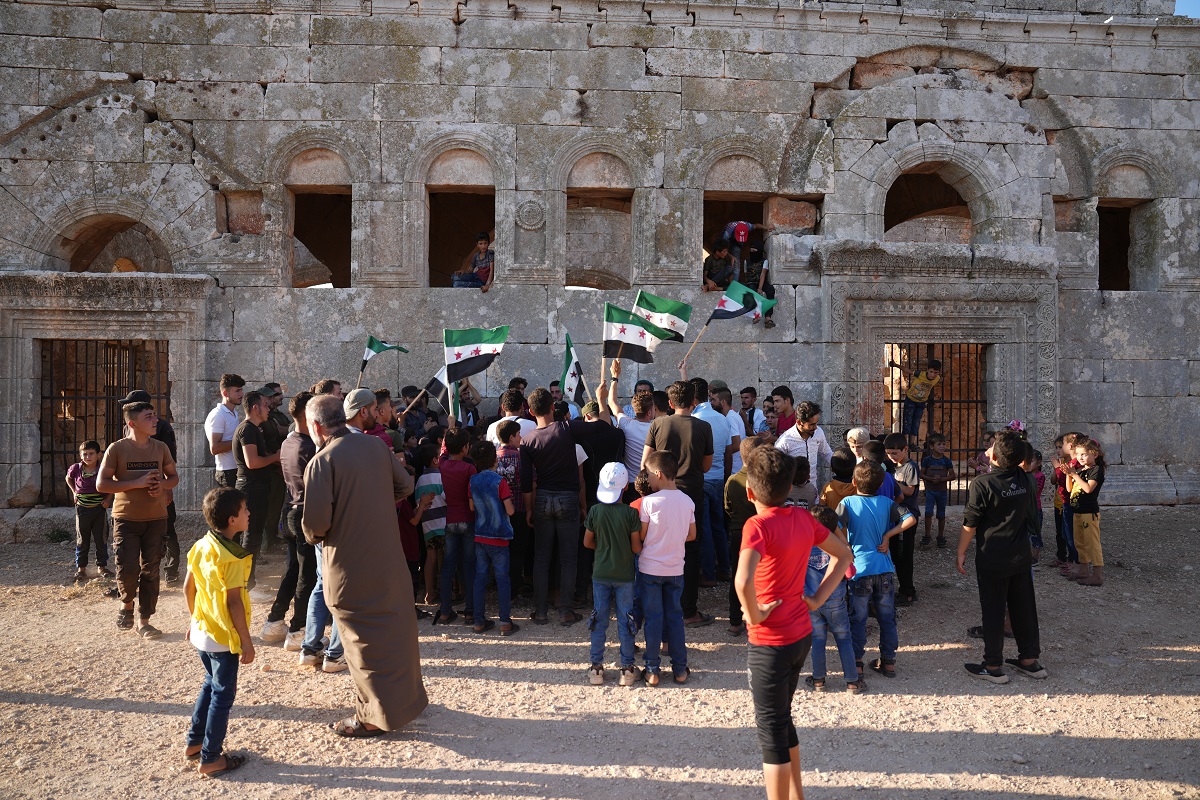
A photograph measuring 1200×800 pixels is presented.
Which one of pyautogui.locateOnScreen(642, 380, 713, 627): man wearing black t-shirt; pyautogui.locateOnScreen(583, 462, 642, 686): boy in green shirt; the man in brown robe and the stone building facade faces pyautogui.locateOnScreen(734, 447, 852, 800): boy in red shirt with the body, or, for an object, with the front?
the stone building facade

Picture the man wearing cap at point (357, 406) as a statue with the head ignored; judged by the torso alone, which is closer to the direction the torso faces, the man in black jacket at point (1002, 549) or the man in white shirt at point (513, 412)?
the man in white shirt

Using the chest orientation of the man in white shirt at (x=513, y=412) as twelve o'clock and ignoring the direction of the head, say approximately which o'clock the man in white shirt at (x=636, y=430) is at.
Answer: the man in white shirt at (x=636, y=430) is roughly at 3 o'clock from the man in white shirt at (x=513, y=412).

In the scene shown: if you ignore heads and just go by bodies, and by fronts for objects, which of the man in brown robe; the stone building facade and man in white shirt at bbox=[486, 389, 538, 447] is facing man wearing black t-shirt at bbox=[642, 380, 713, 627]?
the stone building facade

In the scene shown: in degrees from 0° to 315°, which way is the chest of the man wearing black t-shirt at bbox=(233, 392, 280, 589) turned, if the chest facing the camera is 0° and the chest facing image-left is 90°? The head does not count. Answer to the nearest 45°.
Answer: approximately 270°

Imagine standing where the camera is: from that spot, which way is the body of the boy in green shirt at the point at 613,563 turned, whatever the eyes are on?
away from the camera

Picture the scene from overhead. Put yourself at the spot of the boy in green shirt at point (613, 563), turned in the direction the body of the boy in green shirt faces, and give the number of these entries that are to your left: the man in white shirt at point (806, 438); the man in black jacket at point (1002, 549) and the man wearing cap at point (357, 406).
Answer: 1

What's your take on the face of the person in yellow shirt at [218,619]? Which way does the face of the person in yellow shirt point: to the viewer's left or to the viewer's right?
to the viewer's right

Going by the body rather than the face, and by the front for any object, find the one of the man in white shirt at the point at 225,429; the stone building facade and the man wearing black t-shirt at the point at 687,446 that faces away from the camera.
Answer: the man wearing black t-shirt

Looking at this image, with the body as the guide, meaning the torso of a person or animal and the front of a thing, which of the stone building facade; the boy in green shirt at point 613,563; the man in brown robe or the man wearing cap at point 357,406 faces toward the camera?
the stone building facade

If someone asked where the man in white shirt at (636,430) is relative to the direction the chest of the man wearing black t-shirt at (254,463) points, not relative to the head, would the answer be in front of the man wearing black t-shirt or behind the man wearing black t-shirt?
in front

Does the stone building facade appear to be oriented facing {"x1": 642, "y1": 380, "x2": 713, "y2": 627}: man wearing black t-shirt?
yes
